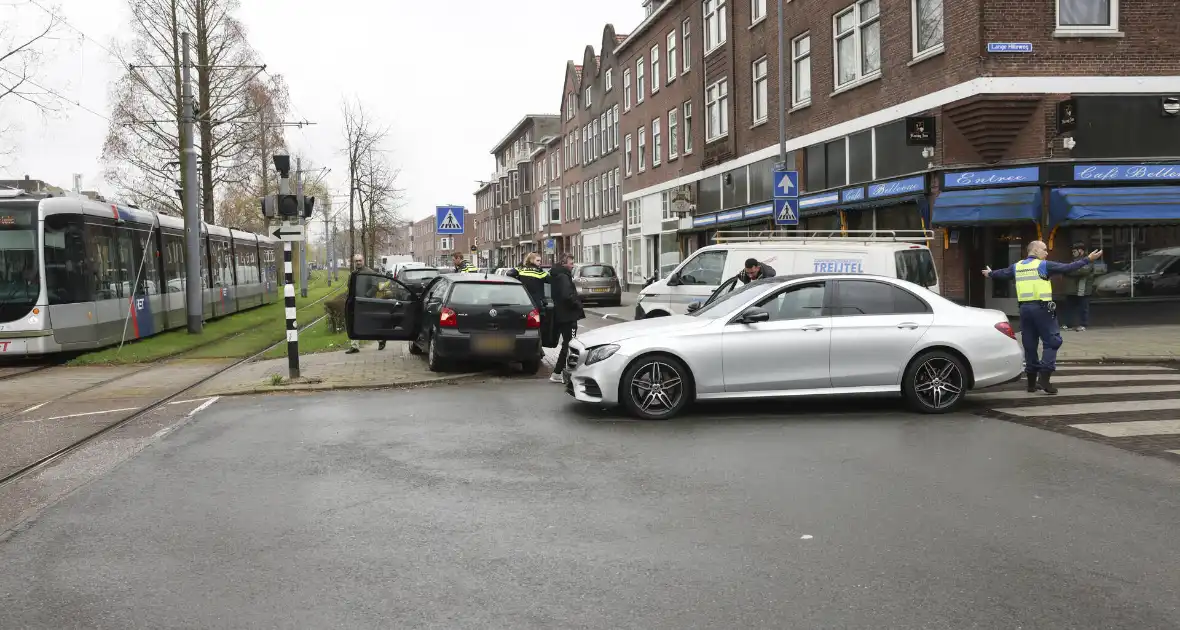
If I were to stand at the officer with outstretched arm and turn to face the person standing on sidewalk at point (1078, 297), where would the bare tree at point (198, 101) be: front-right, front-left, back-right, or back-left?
front-left

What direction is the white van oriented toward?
to the viewer's left

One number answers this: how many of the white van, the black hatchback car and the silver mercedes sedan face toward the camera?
0

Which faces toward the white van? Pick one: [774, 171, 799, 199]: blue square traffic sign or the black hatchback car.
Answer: the blue square traffic sign

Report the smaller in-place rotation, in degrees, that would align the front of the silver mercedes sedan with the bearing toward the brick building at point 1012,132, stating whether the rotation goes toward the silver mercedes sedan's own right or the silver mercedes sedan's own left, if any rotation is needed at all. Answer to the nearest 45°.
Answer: approximately 90° to the silver mercedes sedan's own right

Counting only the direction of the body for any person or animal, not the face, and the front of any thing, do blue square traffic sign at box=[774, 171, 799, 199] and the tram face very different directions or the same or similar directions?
same or similar directions

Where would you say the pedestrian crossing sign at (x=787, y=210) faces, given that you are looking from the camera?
facing the viewer

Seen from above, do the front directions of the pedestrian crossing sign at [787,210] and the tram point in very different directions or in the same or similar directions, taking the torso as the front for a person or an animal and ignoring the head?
same or similar directions

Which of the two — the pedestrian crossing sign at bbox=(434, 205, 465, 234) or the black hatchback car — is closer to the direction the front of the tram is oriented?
the black hatchback car

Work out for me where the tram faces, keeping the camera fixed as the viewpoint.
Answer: facing the viewer and to the left of the viewer

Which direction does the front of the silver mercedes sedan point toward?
to the viewer's left

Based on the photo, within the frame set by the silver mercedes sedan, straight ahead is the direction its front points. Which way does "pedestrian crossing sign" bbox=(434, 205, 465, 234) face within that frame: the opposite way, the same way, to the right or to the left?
to the left

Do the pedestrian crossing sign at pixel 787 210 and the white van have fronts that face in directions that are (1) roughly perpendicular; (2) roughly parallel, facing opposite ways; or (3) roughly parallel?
roughly perpendicular

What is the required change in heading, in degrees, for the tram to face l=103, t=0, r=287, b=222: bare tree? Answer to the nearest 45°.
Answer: approximately 135° to its right

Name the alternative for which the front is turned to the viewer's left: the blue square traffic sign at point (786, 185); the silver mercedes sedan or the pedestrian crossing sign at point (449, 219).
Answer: the silver mercedes sedan

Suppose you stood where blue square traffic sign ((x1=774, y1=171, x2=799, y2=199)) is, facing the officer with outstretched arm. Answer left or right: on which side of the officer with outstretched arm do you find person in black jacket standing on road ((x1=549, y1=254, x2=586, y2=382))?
right

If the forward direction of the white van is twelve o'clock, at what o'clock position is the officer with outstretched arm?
The officer with outstretched arm is roughly at 8 o'clock from the white van.
